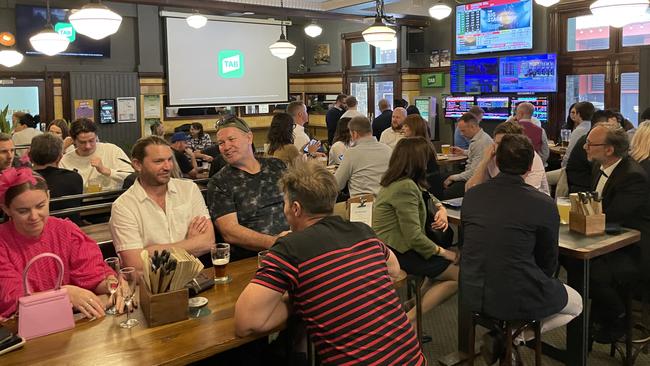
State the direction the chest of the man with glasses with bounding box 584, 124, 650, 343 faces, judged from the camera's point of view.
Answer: to the viewer's left

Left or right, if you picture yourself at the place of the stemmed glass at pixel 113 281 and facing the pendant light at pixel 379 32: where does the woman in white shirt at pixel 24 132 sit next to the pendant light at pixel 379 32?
left

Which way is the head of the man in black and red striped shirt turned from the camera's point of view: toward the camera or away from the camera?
away from the camera

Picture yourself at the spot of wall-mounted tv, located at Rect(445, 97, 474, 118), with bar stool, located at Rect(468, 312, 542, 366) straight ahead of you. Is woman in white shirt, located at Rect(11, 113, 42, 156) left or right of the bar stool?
right

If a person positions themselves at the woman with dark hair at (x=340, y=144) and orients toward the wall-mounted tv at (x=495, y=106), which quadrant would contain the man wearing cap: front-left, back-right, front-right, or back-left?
back-left

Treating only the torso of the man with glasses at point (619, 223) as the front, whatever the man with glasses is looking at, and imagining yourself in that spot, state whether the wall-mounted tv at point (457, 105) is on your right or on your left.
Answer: on your right

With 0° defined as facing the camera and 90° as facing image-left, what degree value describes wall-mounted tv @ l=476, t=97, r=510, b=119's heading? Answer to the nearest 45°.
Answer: approximately 0°

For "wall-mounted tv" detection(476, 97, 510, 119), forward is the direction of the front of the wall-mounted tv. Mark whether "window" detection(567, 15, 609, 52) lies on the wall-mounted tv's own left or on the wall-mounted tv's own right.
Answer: on the wall-mounted tv's own left

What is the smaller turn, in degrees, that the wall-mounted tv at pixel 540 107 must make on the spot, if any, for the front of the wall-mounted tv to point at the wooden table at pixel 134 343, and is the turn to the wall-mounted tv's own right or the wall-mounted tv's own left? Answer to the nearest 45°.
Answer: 0° — it already faces it
